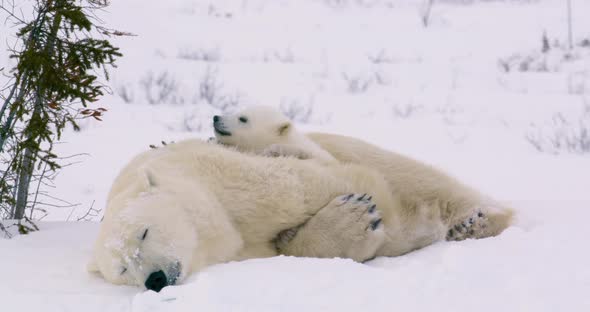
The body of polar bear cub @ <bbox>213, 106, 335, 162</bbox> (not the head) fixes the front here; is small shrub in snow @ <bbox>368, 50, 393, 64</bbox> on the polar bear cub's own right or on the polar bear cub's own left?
on the polar bear cub's own right

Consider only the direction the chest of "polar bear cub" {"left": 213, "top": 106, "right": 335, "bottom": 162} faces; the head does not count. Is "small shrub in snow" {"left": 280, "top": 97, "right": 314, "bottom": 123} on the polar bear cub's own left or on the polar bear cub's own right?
on the polar bear cub's own right

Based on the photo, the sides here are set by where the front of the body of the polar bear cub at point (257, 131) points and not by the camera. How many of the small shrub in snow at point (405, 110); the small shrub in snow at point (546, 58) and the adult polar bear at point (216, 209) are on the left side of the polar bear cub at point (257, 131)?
1

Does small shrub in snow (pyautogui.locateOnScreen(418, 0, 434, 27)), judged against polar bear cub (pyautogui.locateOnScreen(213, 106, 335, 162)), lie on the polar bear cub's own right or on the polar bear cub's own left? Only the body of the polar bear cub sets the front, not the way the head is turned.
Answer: on the polar bear cub's own right

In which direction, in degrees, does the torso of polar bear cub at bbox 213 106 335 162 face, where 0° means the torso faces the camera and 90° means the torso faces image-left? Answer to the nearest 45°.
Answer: approximately 90°

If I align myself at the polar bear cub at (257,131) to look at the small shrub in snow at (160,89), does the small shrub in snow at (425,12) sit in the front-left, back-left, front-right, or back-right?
front-right

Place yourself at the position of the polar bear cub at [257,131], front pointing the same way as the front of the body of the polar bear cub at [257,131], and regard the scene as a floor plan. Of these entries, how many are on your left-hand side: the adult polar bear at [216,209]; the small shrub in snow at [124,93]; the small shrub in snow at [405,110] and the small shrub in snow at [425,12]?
1

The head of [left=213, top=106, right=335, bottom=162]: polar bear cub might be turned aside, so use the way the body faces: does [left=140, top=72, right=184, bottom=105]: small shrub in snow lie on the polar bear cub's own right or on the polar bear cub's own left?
on the polar bear cub's own right

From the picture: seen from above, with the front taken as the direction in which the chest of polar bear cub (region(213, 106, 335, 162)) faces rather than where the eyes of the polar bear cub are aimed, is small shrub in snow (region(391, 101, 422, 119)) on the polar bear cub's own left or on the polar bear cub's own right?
on the polar bear cub's own right

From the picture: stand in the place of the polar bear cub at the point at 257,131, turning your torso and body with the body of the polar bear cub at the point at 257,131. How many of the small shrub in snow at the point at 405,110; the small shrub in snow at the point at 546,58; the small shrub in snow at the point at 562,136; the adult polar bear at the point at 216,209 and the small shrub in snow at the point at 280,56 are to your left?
1

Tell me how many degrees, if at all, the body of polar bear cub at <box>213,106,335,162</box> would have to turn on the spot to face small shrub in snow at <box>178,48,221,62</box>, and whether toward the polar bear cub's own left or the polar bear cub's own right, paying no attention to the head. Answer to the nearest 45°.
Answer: approximately 90° to the polar bear cub's own right
